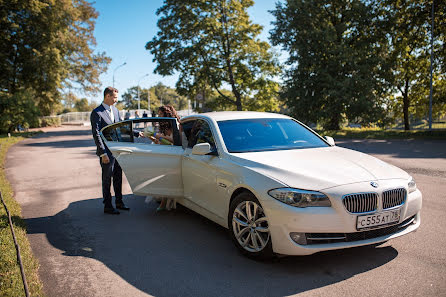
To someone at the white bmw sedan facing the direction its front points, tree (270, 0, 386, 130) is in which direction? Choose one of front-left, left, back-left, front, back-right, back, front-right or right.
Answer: back-left

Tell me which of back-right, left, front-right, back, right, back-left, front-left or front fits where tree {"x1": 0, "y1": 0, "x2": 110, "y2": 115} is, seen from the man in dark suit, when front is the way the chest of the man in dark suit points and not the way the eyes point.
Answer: back-left

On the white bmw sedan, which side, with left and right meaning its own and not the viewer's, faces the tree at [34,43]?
back

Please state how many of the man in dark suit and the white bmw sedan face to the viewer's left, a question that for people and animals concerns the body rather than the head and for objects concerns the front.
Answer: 0

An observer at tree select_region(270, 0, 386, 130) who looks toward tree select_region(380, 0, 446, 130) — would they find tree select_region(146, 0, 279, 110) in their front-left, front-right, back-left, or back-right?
back-left

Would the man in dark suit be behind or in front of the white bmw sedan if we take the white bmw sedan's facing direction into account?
behind

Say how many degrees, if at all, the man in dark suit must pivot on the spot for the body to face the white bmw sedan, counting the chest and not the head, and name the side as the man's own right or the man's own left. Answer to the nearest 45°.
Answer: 0° — they already face it

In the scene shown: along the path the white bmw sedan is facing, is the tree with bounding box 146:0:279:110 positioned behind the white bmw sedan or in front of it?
behind

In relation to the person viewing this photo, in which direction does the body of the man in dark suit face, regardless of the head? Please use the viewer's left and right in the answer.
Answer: facing the viewer and to the right of the viewer

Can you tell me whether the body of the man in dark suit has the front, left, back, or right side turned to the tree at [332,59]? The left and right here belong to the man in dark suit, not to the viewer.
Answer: left

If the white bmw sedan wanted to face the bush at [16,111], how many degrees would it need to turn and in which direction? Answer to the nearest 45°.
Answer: approximately 180°
